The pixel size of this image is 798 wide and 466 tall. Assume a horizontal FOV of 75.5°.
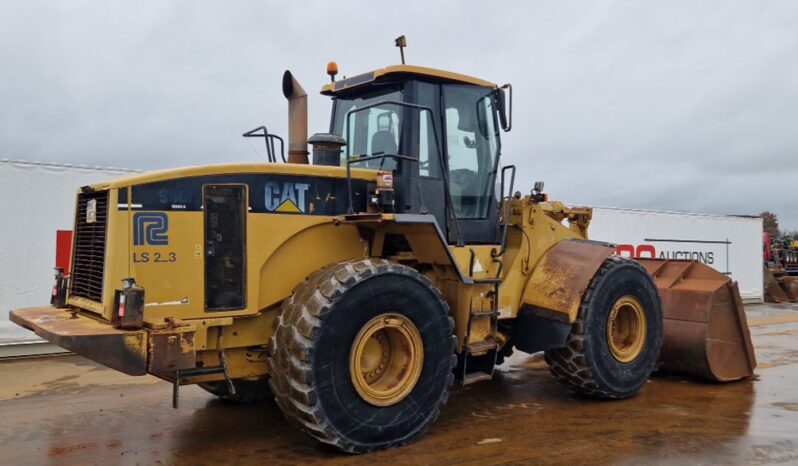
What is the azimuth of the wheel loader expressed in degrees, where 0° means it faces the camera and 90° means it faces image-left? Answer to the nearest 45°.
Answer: approximately 225°

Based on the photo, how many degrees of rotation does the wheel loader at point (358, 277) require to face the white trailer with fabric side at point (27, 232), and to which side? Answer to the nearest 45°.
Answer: approximately 90° to its left
